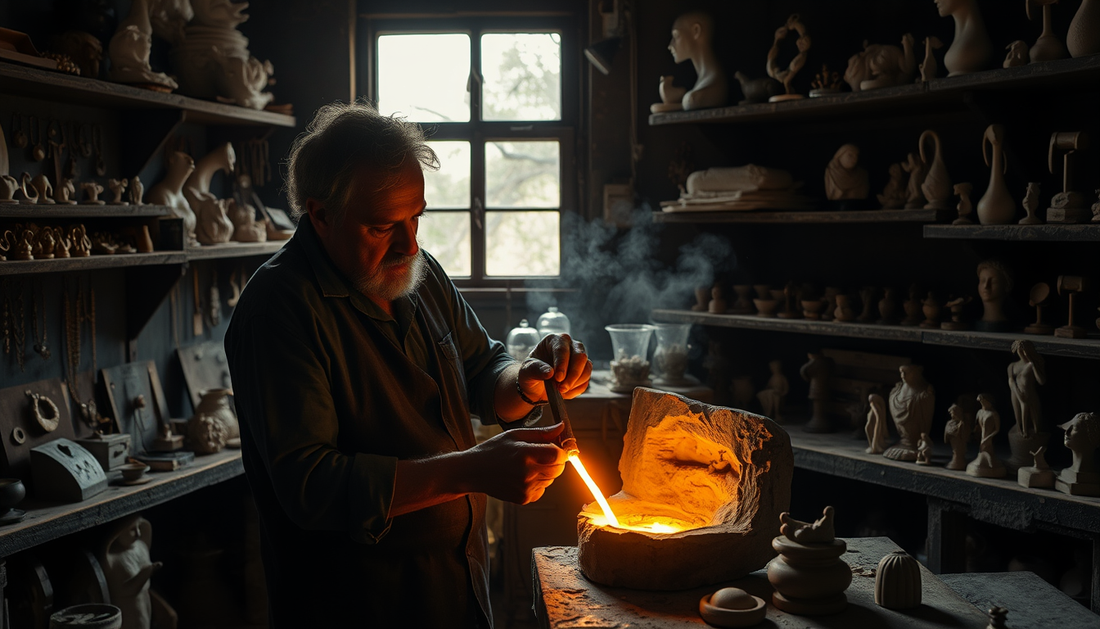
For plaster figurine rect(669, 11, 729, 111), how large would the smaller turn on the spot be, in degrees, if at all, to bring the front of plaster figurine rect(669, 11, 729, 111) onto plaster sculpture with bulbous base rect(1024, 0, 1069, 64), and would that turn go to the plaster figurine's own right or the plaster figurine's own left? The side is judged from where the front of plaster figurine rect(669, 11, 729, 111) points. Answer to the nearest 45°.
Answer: approximately 135° to the plaster figurine's own left

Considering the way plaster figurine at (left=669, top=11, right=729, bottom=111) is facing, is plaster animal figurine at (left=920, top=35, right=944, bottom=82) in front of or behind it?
behind

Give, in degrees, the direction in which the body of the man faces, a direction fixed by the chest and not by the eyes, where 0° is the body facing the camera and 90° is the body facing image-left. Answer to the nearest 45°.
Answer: approximately 315°

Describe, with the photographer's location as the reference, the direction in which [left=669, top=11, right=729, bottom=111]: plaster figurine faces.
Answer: facing to the left of the viewer

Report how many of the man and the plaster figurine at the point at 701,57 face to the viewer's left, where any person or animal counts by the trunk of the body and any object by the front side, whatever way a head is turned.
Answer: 1

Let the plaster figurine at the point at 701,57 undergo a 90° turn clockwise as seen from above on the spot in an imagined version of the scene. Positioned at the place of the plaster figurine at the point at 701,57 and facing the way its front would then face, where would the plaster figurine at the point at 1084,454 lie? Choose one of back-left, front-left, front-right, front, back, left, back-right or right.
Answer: back-right

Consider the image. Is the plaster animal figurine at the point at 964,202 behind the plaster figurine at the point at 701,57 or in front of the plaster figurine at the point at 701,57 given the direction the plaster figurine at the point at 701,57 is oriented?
behind

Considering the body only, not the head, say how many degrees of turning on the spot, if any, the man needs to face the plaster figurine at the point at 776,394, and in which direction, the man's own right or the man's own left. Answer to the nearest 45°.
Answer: approximately 90° to the man's own left
